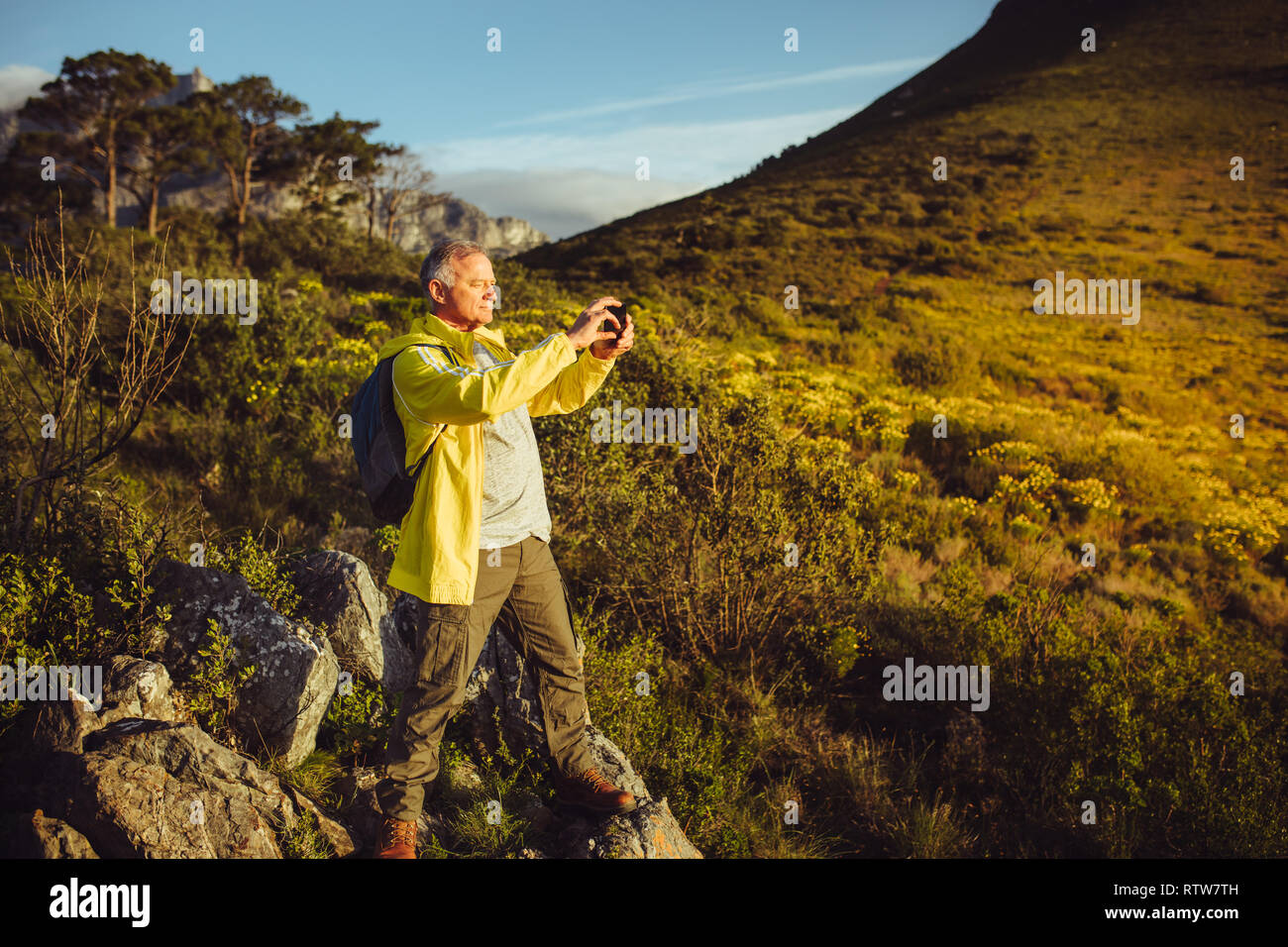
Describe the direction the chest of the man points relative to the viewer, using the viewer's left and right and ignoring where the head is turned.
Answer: facing the viewer and to the right of the viewer

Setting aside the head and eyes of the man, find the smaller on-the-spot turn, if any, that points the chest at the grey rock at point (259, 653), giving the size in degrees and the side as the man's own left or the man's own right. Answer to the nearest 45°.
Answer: approximately 180°
